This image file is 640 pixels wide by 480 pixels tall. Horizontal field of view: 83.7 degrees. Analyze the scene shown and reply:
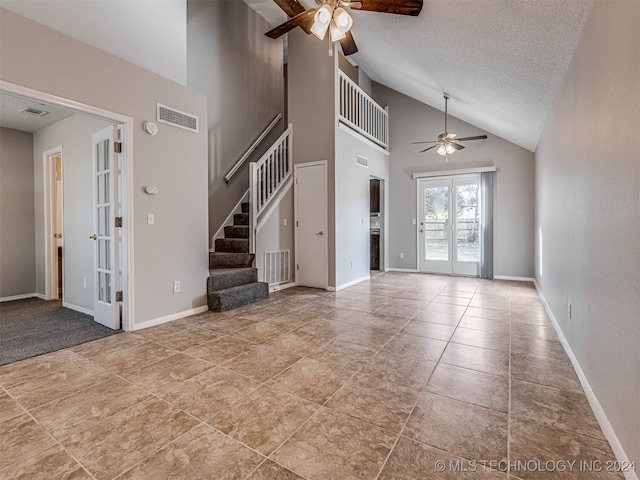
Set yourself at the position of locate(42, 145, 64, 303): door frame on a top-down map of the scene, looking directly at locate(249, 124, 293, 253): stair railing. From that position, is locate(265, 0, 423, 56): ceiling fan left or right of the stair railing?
right

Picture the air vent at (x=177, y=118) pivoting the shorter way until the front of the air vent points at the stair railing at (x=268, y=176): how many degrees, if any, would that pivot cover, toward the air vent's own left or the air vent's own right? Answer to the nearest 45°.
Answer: approximately 90° to the air vent's own left

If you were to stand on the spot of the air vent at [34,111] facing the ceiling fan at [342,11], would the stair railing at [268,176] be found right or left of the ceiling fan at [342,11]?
left

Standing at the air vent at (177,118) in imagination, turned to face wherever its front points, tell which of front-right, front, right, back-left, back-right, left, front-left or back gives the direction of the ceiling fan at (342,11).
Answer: front

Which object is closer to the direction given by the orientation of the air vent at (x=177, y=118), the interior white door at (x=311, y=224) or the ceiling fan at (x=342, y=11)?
the ceiling fan

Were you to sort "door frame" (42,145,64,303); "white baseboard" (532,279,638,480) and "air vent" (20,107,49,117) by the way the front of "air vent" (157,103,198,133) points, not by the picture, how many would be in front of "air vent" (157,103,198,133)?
1

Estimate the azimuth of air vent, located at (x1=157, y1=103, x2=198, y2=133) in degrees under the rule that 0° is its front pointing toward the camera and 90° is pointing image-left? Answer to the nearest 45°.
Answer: approximately 315°

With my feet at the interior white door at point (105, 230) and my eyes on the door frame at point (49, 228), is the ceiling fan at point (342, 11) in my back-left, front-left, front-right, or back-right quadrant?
back-right

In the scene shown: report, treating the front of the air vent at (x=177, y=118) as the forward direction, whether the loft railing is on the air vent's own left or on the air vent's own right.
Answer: on the air vent's own left

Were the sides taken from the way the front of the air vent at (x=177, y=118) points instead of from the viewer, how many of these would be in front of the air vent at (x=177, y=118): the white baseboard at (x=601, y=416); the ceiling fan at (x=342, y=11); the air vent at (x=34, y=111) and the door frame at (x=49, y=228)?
2

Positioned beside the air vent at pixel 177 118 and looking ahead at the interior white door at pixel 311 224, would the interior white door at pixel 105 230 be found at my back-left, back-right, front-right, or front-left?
back-left

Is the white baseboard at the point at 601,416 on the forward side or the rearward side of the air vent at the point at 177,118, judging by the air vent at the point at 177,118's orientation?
on the forward side

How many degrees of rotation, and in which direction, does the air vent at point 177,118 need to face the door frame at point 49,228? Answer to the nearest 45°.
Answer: approximately 180°
